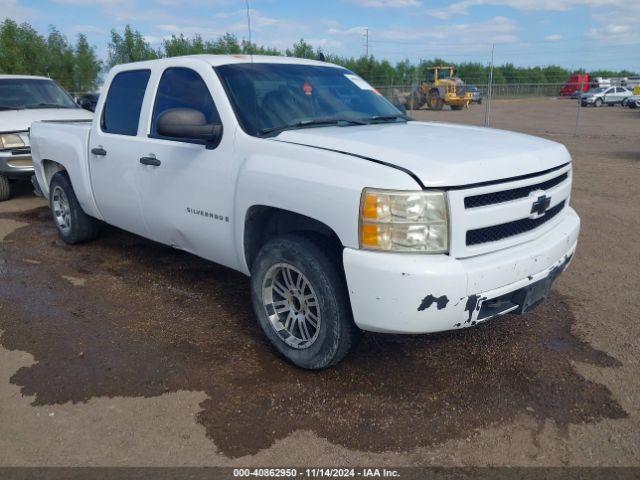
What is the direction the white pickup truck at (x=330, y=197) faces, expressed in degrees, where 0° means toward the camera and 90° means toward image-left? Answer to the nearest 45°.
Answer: approximately 315°

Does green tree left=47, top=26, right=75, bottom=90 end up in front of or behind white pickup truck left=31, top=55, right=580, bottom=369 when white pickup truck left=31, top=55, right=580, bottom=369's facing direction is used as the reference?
behind

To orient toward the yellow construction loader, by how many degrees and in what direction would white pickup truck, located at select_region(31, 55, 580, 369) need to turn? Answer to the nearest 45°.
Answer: approximately 135° to its left

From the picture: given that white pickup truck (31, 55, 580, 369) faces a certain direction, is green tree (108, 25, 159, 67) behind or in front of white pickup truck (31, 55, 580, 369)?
behind

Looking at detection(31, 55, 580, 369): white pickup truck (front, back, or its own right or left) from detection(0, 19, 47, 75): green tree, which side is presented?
back

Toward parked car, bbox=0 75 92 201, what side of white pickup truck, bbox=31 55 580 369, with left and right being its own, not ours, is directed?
back

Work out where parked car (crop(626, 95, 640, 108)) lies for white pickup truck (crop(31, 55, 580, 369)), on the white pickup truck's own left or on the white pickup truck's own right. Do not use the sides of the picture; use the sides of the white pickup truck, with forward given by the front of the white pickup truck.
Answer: on the white pickup truck's own left

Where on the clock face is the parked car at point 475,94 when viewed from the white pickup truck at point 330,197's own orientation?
The parked car is roughly at 8 o'clock from the white pickup truck.

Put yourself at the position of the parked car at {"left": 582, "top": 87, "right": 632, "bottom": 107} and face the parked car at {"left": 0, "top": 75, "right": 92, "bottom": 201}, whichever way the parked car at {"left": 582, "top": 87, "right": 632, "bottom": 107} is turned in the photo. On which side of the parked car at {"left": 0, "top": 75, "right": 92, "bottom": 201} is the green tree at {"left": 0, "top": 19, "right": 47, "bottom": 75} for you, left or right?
right
